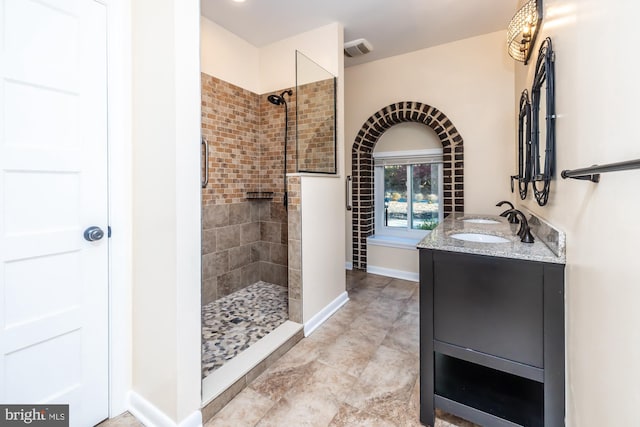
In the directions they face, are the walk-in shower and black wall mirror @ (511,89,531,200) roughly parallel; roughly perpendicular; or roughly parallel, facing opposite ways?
roughly parallel, facing opposite ways

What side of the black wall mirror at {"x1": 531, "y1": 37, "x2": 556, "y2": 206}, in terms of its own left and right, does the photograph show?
left

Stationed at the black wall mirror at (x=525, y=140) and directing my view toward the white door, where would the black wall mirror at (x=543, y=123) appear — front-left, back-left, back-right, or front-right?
front-left

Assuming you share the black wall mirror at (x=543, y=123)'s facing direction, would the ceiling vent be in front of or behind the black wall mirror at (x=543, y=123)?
in front

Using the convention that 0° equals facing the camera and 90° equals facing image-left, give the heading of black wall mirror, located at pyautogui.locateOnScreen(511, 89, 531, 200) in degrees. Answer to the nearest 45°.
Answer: approximately 90°

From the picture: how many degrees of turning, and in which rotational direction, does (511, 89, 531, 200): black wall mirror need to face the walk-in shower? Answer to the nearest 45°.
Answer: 0° — it already faces it

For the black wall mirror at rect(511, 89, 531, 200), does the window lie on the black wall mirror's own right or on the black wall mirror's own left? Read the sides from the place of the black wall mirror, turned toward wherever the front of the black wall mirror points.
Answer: on the black wall mirror's own right

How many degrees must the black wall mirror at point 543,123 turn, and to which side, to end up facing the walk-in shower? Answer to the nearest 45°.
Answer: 0° — it already faces it

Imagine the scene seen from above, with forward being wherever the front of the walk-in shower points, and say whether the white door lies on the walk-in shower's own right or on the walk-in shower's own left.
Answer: on the walk-in shower's own right

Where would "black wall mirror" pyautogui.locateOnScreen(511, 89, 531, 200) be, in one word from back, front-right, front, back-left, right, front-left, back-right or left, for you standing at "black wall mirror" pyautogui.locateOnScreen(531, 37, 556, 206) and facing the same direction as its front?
right

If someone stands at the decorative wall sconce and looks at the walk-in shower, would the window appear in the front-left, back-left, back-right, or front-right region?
front-right
